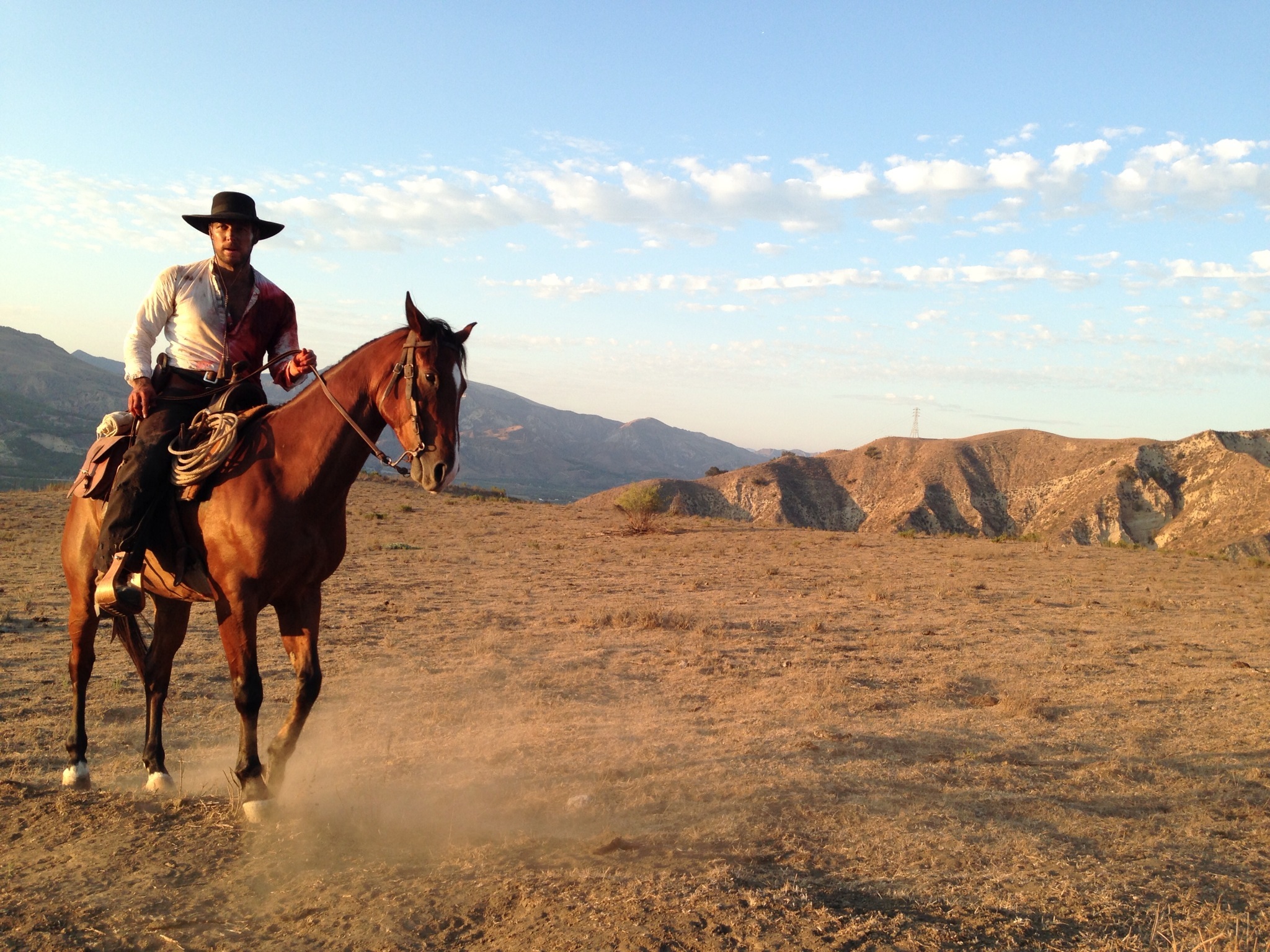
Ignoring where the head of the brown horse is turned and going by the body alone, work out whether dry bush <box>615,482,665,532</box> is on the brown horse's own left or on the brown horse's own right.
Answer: on the brown horse's own left

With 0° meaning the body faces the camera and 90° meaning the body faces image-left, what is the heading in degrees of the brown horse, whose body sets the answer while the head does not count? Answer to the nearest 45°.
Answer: approximately 315°

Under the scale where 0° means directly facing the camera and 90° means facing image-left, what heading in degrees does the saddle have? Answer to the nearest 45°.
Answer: approximately 315°
